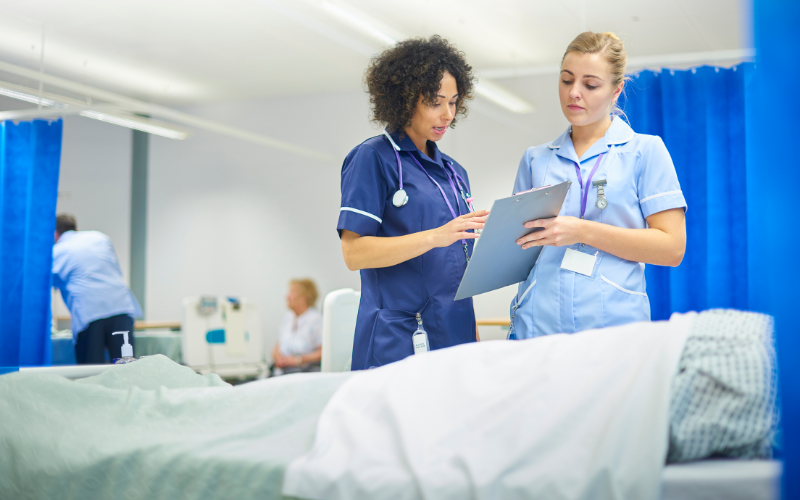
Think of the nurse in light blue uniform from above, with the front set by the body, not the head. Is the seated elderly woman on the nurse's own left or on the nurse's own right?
on the nurse's own right

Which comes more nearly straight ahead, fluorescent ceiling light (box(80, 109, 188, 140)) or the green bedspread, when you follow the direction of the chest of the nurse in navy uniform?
the green bedspread

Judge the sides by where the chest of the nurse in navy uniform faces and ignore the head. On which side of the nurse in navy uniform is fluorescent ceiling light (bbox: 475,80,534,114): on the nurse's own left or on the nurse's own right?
on the nurse's own left

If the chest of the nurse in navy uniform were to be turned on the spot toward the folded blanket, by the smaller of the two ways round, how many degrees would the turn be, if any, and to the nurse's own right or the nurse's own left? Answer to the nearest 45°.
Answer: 0° — they already face it

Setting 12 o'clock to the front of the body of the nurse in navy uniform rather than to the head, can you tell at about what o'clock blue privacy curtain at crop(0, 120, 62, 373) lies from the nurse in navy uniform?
The blue privacy curtain is roughly at 6 o'clock from the nurse in navy uniform.

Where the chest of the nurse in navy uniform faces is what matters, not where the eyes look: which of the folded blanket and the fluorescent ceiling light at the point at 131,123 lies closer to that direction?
the folded blanket

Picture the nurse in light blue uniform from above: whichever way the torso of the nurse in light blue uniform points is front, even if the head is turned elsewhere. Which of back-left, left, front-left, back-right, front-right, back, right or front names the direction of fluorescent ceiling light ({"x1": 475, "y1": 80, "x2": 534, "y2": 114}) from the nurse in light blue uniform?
back-right

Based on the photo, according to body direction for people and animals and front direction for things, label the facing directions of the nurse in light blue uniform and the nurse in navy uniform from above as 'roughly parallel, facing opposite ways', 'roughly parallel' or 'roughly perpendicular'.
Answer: roughly perpendicular

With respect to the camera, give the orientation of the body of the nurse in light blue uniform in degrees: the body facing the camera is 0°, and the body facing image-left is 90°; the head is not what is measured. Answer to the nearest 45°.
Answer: approximately 45°

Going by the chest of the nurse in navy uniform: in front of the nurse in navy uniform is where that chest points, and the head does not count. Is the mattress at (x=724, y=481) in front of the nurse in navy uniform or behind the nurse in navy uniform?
in front

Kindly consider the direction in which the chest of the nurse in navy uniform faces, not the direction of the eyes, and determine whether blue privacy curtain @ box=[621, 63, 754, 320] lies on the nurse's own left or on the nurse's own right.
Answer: on the nurse's own left
